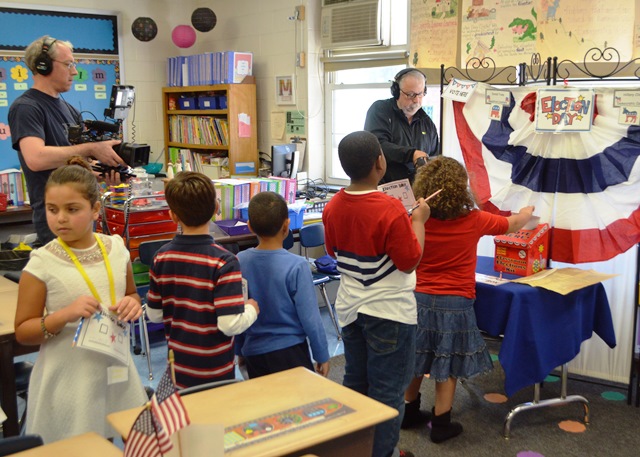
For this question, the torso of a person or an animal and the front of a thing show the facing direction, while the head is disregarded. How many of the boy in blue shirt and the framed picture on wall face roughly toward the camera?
1

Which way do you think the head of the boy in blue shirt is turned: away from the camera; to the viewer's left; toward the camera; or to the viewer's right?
away from the camera

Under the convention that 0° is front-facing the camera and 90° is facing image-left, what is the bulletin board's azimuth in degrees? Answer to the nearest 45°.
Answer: approximately 0°

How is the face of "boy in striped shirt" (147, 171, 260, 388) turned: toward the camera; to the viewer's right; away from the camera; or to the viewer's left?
away from the camera

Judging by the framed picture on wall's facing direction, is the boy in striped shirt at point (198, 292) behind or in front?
in front

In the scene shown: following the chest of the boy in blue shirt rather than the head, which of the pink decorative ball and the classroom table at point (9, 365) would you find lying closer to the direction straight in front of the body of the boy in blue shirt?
the pink decorative ball

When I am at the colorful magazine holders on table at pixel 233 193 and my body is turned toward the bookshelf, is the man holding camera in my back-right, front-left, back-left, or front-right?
back-left

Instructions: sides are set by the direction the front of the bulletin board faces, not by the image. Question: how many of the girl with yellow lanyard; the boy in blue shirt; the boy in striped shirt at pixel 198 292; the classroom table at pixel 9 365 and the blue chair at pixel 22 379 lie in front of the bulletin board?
5

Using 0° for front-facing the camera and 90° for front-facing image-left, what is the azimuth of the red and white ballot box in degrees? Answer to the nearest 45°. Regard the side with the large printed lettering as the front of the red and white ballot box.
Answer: approximately 45°

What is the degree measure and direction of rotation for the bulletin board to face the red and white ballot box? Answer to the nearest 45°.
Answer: approximately 45° to its left

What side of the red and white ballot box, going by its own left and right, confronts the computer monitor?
right

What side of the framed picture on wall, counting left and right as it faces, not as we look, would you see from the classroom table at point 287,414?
front

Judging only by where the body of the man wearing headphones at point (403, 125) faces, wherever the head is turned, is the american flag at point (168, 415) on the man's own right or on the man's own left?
on the man's own right
